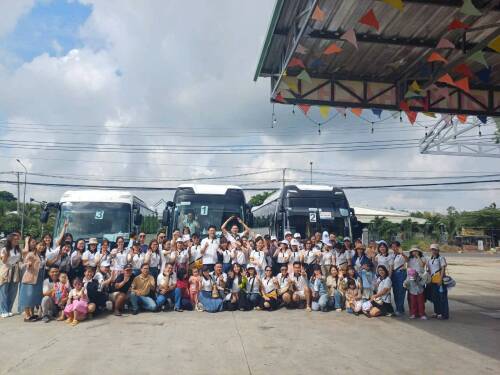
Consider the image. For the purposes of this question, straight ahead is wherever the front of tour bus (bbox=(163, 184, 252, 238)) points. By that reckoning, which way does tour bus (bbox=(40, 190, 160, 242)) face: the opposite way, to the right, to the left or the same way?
the same way

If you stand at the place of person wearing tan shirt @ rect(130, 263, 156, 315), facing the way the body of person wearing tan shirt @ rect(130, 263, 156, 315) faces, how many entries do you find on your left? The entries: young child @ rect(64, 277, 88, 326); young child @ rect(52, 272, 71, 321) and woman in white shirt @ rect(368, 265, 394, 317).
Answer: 1

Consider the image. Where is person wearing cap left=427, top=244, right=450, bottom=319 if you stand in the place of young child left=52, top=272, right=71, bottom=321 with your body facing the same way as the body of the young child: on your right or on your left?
on your left

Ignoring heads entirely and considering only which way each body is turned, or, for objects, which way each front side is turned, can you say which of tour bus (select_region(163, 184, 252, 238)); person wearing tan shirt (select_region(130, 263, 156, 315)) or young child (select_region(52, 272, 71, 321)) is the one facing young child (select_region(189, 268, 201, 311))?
the tour bus

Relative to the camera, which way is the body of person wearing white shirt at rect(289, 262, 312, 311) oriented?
toward the camera

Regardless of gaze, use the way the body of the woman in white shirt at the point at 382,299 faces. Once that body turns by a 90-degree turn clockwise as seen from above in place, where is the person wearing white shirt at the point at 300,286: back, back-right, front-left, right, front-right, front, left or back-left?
front-left

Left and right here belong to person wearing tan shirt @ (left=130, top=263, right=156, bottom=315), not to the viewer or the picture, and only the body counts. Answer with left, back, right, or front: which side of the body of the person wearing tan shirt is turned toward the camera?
front

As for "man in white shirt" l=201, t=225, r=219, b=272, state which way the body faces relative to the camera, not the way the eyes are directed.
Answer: toward the camera

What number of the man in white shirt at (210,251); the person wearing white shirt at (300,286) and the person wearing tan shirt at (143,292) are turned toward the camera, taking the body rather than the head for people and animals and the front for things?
3

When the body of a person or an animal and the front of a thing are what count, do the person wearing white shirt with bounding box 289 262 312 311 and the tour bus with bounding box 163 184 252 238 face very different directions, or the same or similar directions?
same or similar directions

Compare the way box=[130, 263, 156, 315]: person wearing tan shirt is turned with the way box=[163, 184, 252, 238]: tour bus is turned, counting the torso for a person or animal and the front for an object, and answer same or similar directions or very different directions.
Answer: same or similar directions

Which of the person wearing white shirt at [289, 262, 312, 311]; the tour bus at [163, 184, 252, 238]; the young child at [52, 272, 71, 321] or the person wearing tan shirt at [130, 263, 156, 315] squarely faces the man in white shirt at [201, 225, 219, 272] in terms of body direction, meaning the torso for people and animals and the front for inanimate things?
the tour bus

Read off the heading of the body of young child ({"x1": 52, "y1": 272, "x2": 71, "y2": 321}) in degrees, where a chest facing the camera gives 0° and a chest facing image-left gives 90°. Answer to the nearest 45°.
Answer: approximately 0°

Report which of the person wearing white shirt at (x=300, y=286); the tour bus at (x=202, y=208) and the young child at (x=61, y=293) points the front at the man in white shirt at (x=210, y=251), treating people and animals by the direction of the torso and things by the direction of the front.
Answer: the tour bus

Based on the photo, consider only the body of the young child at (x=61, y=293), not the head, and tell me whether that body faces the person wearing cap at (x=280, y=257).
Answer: no

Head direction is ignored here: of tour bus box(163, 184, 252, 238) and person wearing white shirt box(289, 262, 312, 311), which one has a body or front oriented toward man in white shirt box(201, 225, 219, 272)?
the tour bus
